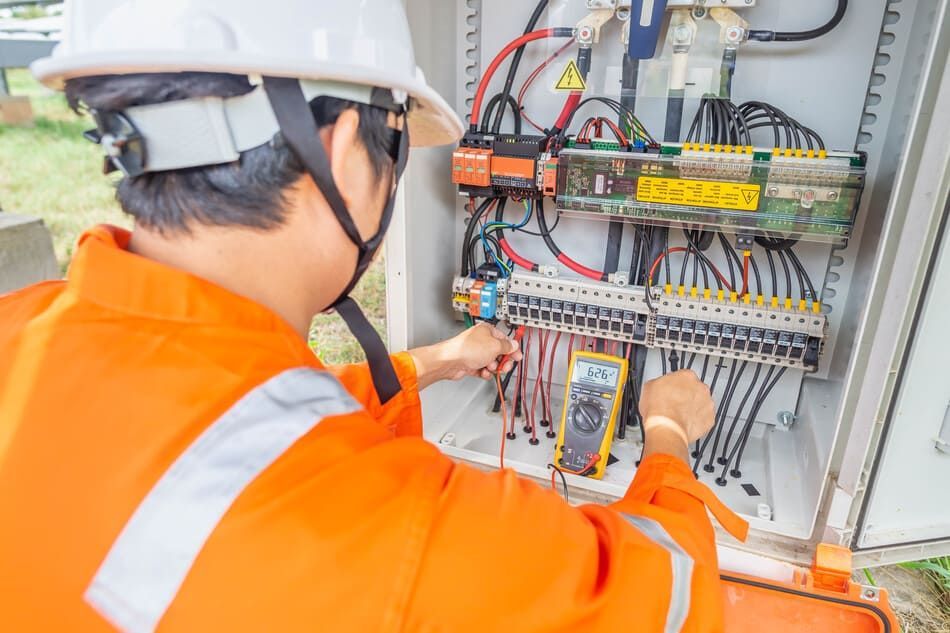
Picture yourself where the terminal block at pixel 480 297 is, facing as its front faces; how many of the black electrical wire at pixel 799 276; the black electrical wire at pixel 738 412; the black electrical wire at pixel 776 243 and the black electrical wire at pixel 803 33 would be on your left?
4

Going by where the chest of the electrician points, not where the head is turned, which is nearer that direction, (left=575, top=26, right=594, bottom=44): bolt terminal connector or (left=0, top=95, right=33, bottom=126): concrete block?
the bolt terminal connector

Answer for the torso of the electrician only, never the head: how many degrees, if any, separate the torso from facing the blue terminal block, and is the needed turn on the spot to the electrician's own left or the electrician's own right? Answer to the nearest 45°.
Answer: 0° — they already face it

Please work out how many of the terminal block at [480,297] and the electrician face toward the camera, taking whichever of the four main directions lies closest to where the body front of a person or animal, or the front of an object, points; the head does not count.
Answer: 1

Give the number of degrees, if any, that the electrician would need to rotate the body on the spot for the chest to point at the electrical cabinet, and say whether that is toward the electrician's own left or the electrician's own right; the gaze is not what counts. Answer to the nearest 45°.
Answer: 0° — they already face it

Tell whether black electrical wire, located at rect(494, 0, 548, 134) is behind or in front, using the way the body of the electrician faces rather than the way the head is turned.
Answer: in front

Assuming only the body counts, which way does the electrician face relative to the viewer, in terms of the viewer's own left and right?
facing away from the viewer and to the right of the viewer

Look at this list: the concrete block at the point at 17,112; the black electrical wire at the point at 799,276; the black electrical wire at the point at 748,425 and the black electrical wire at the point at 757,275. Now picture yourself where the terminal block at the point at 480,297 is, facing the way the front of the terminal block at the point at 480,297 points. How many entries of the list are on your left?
3

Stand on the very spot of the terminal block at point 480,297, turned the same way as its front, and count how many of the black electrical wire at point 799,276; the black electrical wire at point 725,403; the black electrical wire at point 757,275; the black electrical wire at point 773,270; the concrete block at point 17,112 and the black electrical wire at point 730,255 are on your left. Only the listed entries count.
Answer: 5

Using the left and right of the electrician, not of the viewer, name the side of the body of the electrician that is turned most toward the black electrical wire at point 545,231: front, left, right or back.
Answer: front

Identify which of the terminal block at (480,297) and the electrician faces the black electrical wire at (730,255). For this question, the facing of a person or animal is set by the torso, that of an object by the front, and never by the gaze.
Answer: the electrician

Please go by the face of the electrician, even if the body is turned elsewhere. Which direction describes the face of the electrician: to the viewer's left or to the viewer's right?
to the viewer's right

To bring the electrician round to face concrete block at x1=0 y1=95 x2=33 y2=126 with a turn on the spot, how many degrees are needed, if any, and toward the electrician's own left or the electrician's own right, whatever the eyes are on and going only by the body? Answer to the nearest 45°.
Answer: approximately 90° to the electrician's own left

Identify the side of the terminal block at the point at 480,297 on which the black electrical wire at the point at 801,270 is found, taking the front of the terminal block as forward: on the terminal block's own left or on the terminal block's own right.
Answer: on the terminal block's own left

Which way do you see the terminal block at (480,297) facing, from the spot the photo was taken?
facing the viewer

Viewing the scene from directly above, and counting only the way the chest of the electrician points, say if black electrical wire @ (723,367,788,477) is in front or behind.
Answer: in front
